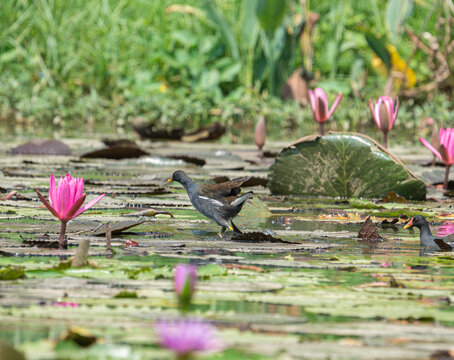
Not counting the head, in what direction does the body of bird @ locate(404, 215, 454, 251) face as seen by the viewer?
to the viewer's left

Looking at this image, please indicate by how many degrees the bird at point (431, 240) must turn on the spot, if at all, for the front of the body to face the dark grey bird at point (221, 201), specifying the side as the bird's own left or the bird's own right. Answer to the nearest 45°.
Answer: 0° — it already faces it

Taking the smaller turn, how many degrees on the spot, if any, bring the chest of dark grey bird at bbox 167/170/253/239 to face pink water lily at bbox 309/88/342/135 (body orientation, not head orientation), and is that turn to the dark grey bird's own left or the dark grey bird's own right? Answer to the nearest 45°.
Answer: approximately 90° to the dark grey bird's own right

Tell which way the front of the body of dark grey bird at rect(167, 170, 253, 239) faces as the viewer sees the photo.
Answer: to the viewer's left

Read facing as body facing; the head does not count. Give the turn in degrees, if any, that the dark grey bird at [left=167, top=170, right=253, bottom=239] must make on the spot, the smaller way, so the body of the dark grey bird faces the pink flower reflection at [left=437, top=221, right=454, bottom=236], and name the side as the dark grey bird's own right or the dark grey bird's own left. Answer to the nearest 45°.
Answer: approximately 180°

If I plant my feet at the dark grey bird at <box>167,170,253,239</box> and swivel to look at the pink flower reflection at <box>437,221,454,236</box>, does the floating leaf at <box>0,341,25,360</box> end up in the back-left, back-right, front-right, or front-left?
back-right

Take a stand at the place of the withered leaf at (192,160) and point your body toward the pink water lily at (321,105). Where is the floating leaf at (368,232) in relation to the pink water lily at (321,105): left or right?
right

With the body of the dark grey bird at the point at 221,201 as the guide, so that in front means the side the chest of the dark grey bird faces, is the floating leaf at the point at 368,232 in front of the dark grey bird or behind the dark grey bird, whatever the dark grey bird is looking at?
behind

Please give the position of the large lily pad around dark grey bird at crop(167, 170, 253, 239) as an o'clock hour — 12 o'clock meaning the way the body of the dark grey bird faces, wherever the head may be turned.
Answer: The large lily pad is roughly at 4 o'clock from the dark grey bird.

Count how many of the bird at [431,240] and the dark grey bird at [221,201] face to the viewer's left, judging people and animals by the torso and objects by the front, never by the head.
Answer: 2
